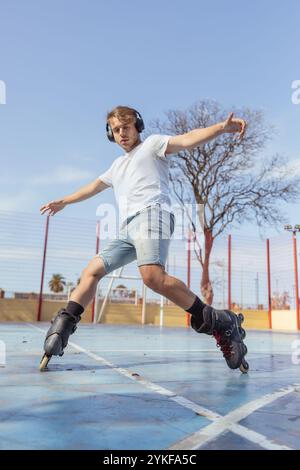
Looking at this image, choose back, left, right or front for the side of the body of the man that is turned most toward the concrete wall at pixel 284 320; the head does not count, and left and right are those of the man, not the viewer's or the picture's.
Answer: back

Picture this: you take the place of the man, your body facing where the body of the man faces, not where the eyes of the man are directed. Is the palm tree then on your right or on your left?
on your right

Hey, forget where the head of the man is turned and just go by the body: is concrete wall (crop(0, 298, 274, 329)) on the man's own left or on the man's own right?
on the man's own right

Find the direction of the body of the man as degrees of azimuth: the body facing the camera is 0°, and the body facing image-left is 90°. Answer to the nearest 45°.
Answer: approximately 45°
